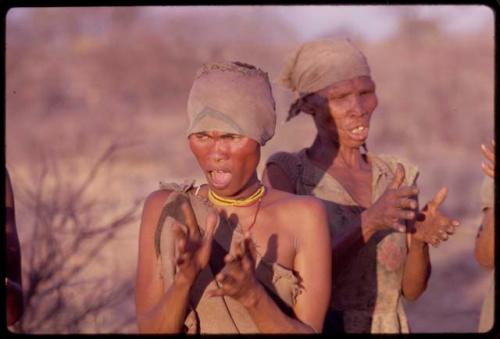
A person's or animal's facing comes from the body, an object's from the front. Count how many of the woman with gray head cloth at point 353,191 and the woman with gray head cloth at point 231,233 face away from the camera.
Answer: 0

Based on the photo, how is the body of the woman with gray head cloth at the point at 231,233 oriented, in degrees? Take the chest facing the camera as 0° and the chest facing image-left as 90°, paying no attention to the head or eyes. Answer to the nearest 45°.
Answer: approximately 0°

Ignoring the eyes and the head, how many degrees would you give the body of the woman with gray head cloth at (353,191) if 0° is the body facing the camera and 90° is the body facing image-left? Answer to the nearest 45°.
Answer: approximately 315°

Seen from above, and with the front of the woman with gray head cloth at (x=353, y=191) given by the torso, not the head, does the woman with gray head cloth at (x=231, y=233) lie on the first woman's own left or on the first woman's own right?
on the first woman's own right

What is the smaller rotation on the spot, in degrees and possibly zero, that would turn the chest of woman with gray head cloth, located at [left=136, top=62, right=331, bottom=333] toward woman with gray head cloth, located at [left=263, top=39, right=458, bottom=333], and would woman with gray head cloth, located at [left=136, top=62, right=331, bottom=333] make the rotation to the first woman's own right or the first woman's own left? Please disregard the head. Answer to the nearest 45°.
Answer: approximately 135° to the first woman's own left
